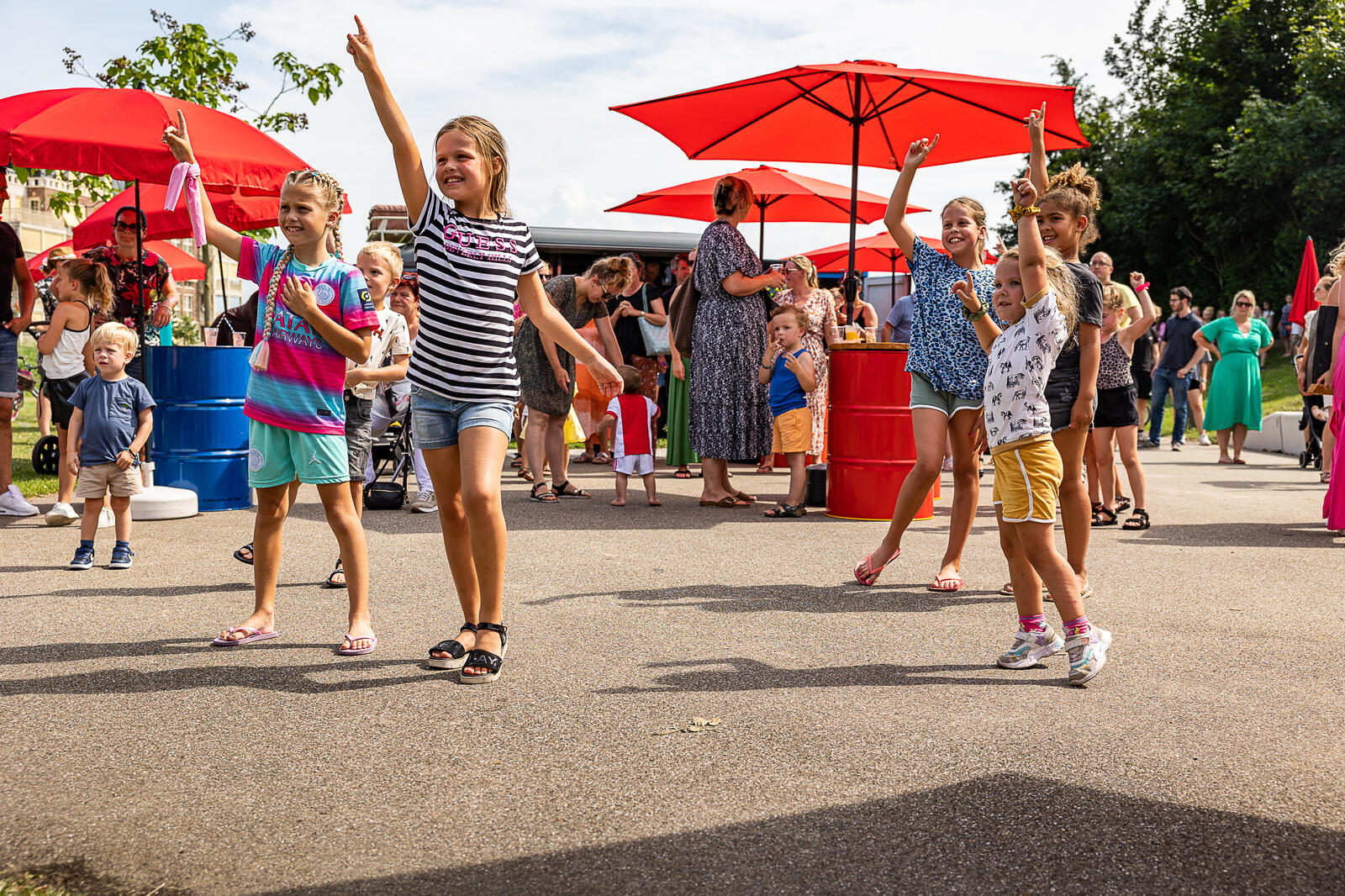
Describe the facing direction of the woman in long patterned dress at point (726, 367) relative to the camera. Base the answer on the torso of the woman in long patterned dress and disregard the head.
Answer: to the viewer's right

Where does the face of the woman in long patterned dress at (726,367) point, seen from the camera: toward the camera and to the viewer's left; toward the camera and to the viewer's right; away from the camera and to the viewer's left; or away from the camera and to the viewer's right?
away from the camera and to the viewer's right

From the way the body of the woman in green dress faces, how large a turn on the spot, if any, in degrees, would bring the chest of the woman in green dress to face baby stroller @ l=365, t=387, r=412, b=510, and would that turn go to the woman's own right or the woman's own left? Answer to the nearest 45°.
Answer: approximately 45° to the woman's own right

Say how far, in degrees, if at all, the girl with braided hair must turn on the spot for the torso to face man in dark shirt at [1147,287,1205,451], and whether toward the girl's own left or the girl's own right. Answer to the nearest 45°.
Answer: approximately 180°

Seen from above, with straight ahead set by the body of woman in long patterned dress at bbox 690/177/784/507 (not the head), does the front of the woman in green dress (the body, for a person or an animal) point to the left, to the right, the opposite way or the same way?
to the right

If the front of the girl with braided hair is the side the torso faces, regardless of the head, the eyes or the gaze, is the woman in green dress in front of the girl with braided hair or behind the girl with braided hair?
behind

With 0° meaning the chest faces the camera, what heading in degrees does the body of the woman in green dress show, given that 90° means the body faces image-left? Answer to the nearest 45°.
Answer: approximately 0°

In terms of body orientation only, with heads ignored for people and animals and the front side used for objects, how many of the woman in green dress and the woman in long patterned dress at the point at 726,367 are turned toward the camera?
1

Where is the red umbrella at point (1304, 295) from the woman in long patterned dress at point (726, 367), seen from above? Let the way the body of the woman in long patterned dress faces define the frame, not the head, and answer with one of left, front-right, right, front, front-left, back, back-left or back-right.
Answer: front-left

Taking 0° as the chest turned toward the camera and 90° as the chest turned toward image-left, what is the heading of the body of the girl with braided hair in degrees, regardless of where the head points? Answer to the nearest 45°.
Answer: approximately 45°

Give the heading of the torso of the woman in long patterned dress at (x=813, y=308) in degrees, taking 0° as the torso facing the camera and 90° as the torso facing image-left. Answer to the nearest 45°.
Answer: approximately 45°

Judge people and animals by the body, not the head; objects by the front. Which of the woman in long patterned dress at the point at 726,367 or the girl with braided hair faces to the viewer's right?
the woman in long patterned dress

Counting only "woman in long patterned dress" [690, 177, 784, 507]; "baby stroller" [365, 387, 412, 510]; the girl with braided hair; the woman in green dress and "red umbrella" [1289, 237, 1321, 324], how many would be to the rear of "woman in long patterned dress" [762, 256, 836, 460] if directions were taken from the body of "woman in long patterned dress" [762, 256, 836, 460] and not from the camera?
2

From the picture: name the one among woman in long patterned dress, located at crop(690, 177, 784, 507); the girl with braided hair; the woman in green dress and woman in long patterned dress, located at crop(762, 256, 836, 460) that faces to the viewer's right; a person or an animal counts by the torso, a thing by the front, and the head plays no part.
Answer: woman in long patterned dress, located at crop(690, 177, 784, 507)

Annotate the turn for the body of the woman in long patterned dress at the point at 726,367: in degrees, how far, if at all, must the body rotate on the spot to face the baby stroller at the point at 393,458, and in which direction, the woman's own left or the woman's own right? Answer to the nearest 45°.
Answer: approximately 180°
